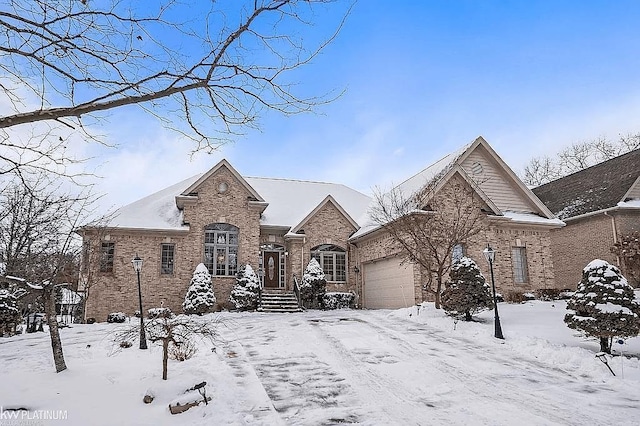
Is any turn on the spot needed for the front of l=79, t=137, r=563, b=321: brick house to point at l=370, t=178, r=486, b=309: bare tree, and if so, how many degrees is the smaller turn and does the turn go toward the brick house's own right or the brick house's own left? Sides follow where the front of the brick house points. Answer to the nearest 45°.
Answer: approximately 45° to the brick house's own left

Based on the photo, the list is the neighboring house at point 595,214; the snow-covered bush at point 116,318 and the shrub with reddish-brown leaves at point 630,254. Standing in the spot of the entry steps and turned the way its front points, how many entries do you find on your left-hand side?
2

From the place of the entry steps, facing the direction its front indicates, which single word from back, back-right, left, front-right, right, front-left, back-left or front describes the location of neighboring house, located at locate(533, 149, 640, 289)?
left

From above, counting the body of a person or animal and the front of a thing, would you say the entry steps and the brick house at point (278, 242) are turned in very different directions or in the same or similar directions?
same or similar directions

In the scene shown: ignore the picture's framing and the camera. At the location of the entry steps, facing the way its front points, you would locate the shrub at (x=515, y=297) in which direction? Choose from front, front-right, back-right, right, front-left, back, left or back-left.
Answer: left

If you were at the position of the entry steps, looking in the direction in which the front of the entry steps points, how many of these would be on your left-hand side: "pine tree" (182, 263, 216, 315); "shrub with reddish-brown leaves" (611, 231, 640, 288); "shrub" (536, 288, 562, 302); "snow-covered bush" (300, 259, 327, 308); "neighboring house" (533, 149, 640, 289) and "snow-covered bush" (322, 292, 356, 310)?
5

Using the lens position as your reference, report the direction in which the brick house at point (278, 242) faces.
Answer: facing the viewer

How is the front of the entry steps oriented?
toward the camera

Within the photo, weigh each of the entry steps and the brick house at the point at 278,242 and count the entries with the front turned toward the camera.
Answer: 2

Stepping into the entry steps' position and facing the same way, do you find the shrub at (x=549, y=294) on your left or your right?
on your left

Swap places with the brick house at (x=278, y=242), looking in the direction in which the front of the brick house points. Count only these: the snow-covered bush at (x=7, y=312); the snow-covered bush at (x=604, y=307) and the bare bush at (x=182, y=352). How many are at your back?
0

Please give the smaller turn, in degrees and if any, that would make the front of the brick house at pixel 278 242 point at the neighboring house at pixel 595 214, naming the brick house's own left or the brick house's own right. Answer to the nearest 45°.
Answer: approximately 90° to the brick house's own left

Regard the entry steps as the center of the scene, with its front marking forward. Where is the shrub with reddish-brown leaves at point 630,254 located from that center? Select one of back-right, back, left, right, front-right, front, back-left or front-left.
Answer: left

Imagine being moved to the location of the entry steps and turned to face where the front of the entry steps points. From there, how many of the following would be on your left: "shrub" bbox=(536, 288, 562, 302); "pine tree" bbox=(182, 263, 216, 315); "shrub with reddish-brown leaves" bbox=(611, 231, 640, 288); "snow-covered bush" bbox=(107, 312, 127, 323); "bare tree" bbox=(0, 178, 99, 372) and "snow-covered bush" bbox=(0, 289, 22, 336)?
2

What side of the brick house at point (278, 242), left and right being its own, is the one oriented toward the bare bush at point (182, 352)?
front

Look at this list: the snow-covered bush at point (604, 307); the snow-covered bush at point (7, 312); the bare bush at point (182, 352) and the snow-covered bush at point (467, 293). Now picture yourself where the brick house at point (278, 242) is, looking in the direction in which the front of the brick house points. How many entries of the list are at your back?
0

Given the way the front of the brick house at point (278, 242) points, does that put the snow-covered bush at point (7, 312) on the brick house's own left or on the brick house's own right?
on the brick house's own right

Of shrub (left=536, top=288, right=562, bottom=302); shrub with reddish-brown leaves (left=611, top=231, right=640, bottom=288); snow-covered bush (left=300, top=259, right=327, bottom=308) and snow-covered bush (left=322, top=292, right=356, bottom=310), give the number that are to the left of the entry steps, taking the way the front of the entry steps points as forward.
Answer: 4

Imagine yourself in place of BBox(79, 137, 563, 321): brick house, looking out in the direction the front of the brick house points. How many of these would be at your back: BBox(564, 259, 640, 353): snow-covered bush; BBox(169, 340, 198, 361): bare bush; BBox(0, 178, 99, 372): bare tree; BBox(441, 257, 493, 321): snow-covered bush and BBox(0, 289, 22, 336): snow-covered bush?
0
